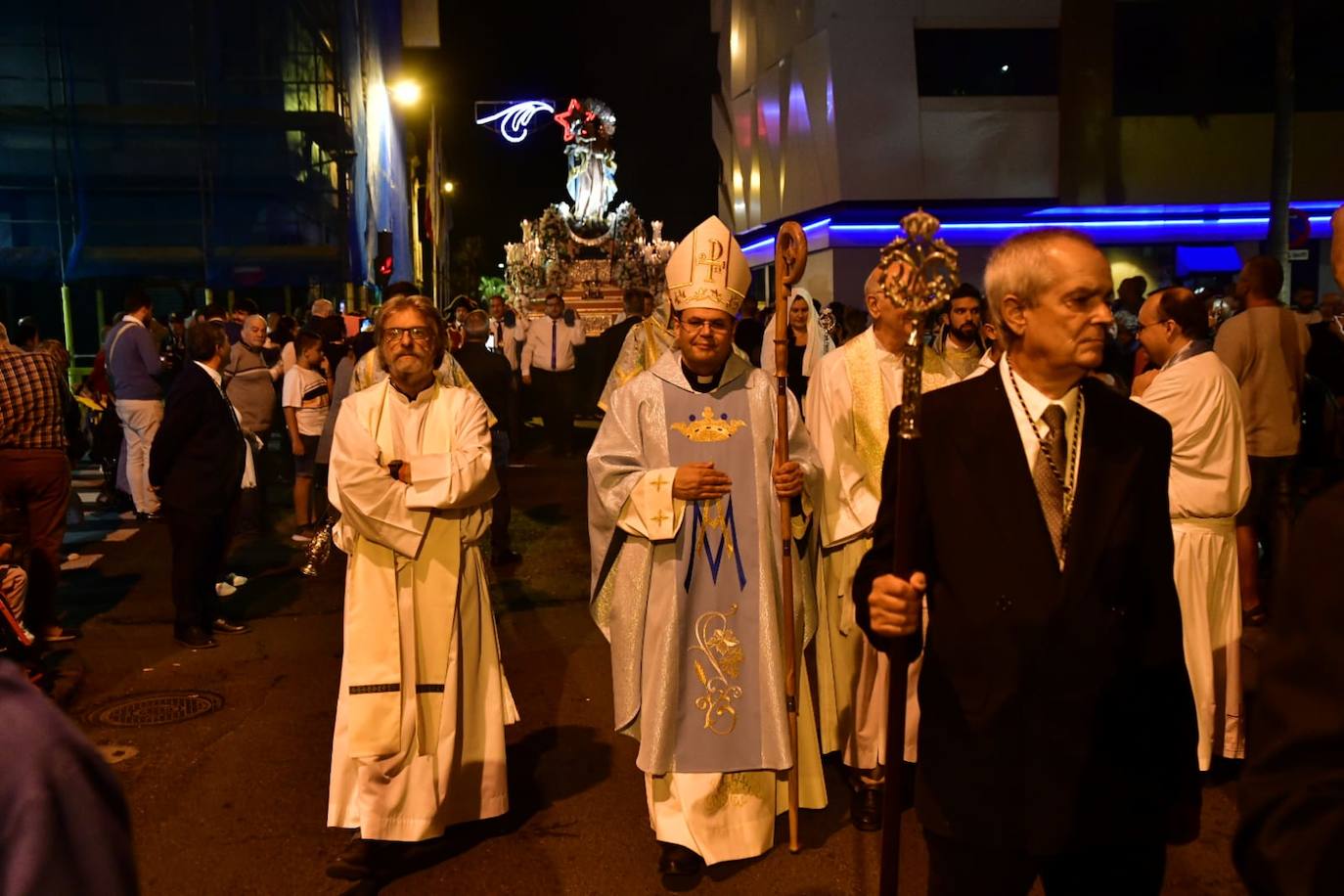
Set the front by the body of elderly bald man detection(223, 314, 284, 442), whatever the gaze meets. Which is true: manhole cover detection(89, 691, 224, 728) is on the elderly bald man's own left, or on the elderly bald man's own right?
on the elderly bald man's own right

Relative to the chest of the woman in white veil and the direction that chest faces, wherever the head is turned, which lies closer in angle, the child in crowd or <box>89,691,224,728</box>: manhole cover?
the manhole cover

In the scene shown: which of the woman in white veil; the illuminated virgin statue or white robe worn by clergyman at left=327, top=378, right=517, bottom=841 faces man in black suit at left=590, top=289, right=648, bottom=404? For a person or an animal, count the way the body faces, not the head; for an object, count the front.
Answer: the illuminated virgin statue

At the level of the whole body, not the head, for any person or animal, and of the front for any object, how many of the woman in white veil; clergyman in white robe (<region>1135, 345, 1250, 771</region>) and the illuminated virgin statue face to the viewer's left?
1

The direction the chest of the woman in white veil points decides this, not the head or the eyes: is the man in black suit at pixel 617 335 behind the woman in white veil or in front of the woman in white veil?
behind

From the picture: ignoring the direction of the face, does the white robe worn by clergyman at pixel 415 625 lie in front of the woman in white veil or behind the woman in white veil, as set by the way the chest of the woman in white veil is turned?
in front

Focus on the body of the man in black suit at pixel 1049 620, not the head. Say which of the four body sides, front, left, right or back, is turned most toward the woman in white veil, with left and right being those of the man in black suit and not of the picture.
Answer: back

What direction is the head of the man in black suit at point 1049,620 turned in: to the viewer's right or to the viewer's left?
to the viewer's right

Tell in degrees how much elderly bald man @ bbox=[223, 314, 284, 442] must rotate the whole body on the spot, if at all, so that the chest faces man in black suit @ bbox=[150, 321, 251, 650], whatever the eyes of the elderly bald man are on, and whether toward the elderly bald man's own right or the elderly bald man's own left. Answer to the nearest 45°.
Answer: approximately 45° to the elderly bald man's own right

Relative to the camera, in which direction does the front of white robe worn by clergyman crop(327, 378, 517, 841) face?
toward the camera
